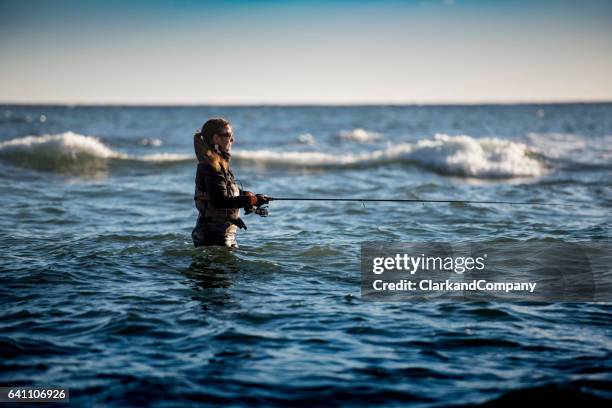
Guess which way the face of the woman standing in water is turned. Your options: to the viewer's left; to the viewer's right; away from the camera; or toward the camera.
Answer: to the viewer's right

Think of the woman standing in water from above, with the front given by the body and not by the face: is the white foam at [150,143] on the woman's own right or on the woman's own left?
on the woman's own left

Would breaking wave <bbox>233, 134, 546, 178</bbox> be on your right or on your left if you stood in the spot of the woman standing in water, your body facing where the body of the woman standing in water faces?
on your left

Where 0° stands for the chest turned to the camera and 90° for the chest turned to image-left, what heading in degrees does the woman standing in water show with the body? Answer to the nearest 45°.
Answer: approximately 270°

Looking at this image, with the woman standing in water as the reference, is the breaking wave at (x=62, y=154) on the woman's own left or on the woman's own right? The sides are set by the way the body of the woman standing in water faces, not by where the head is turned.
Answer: on the woman's own left
